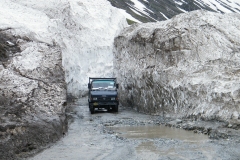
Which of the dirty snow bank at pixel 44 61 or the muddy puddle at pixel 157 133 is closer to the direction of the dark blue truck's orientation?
the muddy puddle

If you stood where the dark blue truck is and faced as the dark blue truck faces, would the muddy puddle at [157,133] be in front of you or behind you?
in front

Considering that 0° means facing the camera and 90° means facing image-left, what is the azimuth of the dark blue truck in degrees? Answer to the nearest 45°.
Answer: approximately 0°

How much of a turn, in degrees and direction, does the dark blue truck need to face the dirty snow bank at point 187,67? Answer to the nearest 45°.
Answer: approximately 45° to its left

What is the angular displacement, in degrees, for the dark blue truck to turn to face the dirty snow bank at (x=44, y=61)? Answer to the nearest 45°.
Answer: approximately 90° to its right

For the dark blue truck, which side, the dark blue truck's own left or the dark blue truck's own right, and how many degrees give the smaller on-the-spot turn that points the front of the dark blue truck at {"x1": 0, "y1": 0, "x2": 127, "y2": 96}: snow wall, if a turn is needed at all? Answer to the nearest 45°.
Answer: approximately 180°
